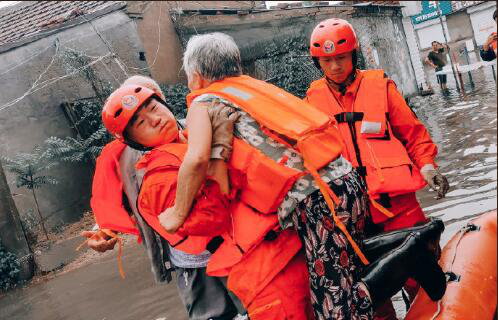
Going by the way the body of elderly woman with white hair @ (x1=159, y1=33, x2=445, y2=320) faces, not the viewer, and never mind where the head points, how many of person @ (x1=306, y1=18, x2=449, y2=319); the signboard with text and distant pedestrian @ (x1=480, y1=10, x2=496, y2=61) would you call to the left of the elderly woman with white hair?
0

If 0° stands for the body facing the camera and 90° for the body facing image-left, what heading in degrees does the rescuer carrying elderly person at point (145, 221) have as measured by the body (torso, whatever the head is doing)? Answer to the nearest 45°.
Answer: approximately 315°

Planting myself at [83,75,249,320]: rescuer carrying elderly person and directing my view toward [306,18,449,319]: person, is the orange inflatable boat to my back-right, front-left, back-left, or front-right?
front-right

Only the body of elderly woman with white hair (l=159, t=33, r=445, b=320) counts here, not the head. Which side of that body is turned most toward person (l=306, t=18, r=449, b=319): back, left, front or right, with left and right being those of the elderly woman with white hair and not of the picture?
right

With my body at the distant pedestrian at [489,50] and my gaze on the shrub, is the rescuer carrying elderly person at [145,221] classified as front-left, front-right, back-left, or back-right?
front-left

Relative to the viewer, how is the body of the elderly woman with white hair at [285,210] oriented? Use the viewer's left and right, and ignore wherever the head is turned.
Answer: facing away from the viewer and to the left of the viewer

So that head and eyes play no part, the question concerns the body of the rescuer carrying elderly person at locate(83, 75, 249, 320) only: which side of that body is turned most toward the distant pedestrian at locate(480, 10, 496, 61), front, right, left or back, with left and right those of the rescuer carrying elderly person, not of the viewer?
left

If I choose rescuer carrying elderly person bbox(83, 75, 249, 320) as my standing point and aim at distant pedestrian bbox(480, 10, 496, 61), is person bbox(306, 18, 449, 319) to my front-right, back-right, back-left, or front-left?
front-right

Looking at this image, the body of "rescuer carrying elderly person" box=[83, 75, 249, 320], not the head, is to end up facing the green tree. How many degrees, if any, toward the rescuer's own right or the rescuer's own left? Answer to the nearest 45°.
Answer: approximately 135° to the rescuer's own left

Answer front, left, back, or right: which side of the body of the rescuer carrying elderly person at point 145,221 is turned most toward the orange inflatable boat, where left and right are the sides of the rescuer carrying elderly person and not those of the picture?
front

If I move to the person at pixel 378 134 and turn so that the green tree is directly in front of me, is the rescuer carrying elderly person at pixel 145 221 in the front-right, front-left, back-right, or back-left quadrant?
front-left

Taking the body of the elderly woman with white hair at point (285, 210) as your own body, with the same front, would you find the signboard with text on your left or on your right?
on your right
